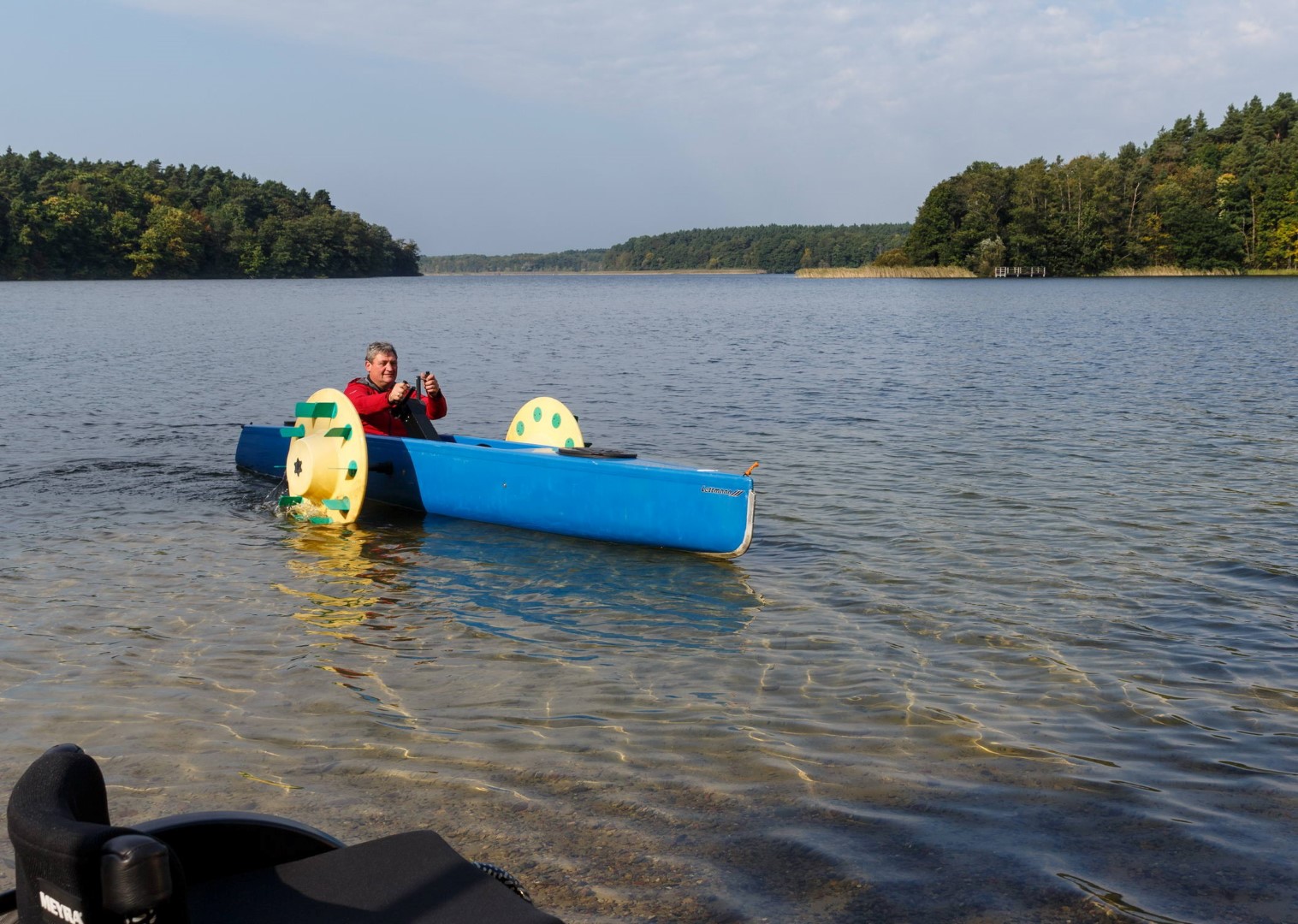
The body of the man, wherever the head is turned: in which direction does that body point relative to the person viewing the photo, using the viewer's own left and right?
facing the viewer and to the right of the viewer

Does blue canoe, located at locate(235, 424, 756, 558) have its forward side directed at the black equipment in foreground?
no

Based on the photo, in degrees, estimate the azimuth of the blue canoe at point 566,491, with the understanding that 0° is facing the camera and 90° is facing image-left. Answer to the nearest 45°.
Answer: approximately 315°

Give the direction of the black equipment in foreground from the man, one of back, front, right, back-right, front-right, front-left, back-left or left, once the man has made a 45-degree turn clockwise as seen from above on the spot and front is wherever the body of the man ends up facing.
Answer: front
